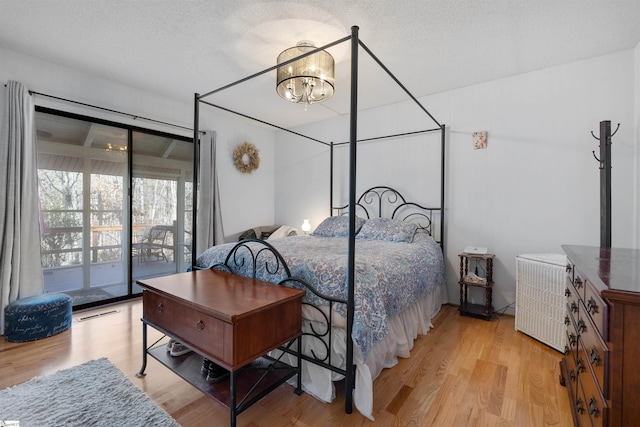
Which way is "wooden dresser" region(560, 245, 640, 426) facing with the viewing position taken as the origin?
facing to the left of the viewer

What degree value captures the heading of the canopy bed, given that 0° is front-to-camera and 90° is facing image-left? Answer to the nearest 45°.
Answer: approximately 45°

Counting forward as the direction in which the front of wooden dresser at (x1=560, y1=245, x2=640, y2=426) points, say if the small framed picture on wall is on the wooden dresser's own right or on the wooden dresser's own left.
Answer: on the wooden dresser's own right

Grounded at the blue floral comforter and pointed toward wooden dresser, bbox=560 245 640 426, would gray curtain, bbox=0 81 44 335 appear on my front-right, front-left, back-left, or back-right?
back-right

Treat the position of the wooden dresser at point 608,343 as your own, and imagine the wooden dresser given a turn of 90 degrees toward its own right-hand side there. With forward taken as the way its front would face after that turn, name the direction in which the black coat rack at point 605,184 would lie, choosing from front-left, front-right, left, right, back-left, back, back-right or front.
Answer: front

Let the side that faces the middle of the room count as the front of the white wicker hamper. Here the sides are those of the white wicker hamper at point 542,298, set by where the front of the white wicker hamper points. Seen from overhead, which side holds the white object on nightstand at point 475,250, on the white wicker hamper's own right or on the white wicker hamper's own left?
on the white wicker hamper's own right

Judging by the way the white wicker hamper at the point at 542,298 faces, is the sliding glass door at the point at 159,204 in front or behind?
in front

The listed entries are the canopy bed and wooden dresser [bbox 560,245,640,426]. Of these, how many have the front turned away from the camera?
0

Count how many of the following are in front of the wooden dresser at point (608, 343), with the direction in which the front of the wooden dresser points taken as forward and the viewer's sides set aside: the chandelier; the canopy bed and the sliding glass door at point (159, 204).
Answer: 3

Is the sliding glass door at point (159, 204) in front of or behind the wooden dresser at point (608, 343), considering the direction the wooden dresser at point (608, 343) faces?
in front

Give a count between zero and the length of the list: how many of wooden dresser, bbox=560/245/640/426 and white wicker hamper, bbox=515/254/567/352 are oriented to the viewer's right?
0

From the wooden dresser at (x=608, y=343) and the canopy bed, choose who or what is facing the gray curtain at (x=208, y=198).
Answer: the wooden dresser

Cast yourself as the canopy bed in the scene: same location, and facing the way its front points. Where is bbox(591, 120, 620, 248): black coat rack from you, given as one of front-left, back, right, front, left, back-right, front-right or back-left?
back-left

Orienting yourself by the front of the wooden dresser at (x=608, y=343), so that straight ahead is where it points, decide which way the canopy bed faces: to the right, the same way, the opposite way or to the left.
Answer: to the left
